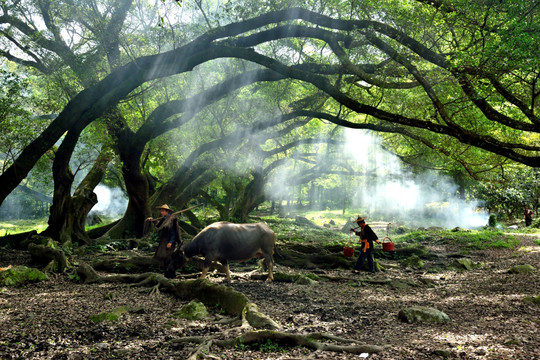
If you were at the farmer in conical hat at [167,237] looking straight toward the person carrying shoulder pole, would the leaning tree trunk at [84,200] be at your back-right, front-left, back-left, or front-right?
back-left

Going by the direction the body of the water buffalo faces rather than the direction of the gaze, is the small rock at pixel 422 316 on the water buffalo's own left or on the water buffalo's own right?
on the water buffalo's own left

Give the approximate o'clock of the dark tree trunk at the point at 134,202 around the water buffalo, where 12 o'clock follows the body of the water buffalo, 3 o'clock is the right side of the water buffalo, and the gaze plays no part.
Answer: The dark tree trunk is roughly at 2 o'clock from the water buffalo.

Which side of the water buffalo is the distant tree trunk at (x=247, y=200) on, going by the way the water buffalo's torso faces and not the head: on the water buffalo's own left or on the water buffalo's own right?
on the water buffalo's own right

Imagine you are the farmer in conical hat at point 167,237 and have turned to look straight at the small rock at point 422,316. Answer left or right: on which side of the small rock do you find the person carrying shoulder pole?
left

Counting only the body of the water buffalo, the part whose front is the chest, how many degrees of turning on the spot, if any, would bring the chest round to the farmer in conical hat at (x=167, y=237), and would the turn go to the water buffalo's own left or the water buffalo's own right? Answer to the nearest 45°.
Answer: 0° — it already faces them

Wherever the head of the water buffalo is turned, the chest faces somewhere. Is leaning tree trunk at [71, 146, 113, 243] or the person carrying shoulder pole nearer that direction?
the leaning tree trunk

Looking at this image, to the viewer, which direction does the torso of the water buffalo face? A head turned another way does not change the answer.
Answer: to the viewer's left

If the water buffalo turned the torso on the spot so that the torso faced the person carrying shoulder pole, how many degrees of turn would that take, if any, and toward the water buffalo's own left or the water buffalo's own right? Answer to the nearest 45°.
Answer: approximately 180°
